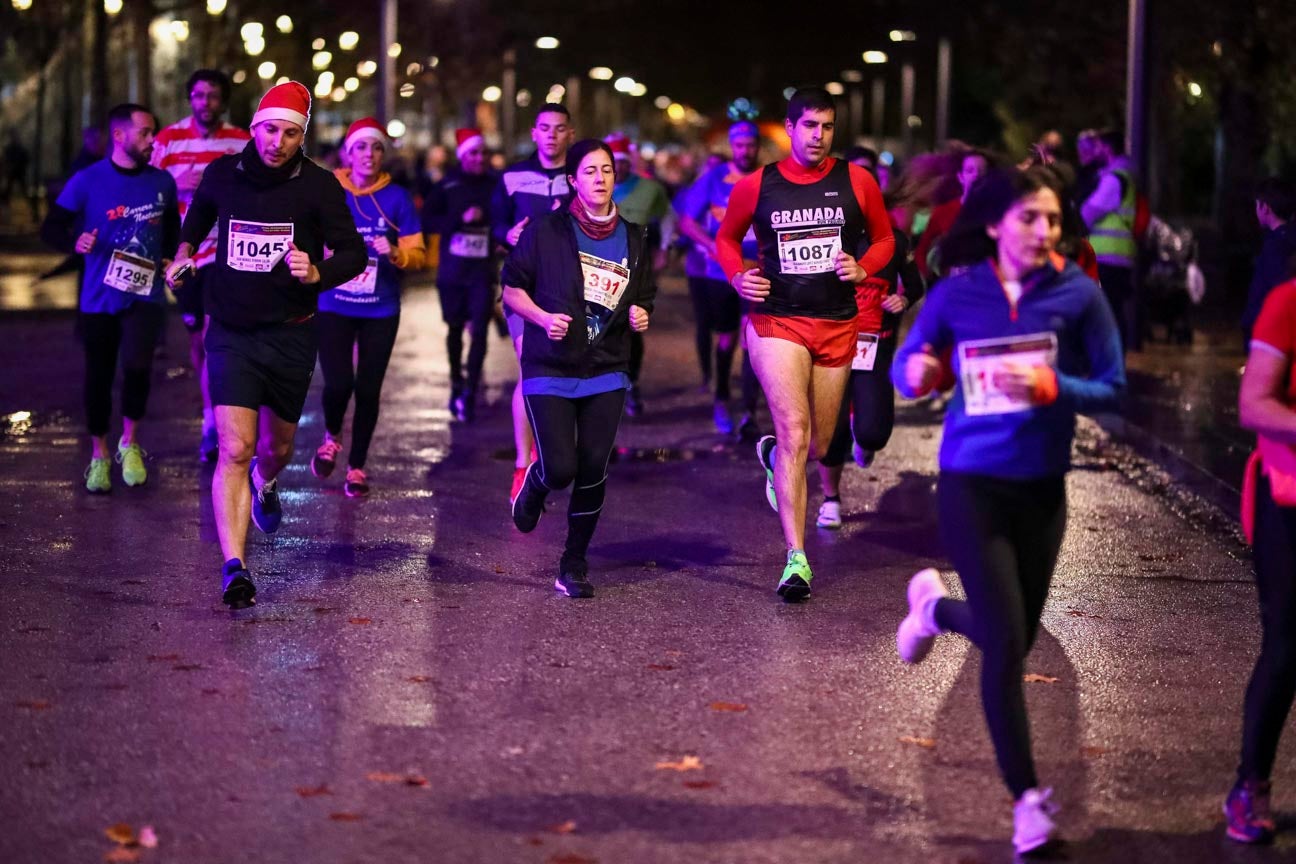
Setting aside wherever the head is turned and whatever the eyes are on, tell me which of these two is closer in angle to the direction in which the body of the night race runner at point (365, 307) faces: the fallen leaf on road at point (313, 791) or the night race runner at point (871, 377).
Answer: the fallen leaf on road

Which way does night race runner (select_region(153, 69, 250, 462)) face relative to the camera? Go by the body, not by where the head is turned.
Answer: toward the camera

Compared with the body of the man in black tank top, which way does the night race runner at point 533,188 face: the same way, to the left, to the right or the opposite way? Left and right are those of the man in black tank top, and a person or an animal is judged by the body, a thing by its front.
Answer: the same way

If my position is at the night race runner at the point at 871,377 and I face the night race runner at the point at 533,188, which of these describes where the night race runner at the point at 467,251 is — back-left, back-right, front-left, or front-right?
front-right

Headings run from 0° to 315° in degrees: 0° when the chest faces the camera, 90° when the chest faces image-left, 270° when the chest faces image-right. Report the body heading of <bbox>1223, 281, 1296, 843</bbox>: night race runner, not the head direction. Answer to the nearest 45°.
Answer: approximately 315°

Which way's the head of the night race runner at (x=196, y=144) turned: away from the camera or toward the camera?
toward the camera

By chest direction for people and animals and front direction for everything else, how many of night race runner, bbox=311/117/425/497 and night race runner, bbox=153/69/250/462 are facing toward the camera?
2

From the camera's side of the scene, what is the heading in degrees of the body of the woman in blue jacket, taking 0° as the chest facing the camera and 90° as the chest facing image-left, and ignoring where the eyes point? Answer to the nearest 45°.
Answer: approximately 315°

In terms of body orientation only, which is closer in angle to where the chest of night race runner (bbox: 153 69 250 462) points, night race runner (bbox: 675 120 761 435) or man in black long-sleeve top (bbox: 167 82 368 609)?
the man in black long-sleeve top

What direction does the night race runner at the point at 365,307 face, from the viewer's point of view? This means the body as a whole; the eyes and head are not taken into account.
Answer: toward the camera

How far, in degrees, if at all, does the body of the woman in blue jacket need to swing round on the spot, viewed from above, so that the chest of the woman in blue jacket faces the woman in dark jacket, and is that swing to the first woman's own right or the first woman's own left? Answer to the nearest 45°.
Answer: approximately 180°

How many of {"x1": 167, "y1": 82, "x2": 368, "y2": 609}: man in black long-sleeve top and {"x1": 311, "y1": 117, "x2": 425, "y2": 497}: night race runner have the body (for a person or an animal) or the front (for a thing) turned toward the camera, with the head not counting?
2

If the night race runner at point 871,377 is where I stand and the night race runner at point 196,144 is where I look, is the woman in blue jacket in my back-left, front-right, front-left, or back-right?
back-left

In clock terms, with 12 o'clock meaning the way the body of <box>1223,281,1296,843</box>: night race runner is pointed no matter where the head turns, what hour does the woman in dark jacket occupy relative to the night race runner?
The woman in dark jacket is roughly at 6 o'clock from the night race runner.

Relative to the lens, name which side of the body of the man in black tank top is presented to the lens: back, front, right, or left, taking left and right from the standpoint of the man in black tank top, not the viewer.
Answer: front

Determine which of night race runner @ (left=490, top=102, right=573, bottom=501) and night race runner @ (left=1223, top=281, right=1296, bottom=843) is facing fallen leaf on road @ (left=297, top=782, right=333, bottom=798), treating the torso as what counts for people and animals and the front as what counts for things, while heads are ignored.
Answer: night race runner @ (left=490, top=102, right=573, bottom=501)

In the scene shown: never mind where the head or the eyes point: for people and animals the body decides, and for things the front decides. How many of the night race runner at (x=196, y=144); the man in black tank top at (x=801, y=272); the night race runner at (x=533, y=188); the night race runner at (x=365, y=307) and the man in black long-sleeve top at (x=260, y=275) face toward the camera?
5

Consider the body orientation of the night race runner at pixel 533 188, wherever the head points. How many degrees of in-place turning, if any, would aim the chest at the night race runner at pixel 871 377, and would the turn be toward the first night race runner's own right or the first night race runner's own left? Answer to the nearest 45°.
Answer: approximately 45° to the first night race runner's own left

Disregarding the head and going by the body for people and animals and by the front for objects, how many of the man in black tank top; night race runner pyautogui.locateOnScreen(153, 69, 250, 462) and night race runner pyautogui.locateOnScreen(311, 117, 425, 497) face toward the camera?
3
